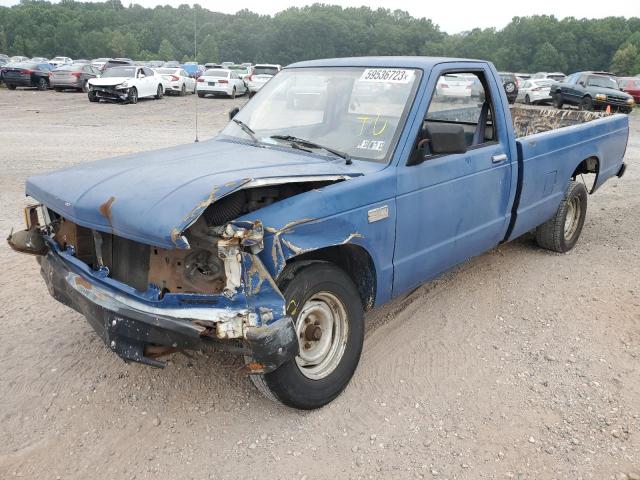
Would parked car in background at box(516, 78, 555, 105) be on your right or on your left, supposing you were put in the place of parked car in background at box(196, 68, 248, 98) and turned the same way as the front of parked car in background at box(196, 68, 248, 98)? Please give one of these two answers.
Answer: on your right

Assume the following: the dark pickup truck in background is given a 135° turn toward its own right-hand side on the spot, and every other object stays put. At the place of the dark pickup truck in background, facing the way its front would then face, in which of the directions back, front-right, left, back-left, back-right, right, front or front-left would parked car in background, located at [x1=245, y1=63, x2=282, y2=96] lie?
front

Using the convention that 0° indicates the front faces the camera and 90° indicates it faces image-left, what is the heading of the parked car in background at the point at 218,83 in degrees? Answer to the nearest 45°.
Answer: approximately 225°

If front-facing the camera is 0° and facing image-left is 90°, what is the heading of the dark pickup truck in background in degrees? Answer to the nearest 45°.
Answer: approximately 315°

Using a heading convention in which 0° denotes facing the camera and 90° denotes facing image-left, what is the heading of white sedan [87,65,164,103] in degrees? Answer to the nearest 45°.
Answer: approximately 45°

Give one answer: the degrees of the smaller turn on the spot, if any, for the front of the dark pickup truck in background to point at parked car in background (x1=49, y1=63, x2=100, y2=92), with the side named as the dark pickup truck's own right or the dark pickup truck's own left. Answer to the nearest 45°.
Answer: approximately 135° to the dark pickup truck's own right

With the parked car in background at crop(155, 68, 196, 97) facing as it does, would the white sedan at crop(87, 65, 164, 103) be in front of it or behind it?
behind

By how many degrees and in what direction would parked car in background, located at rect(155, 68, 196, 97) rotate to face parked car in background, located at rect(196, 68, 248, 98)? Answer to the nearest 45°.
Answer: approximately 90° to its right

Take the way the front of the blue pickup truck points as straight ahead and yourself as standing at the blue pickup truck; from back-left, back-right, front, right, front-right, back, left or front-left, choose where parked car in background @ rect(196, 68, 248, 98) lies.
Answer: back-right
